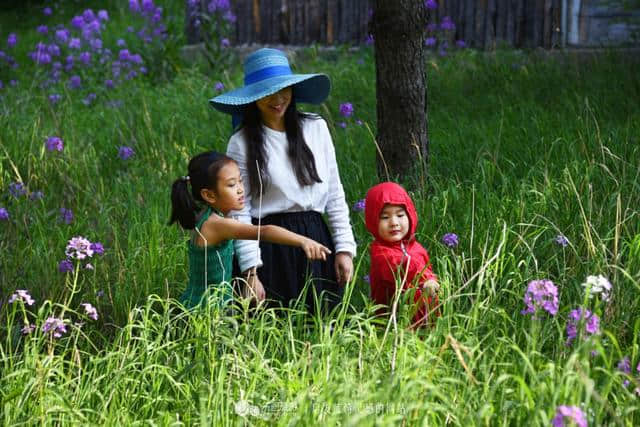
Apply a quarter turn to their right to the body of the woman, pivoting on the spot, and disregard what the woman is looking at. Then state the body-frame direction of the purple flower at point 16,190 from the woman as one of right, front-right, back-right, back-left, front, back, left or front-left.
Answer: front-right

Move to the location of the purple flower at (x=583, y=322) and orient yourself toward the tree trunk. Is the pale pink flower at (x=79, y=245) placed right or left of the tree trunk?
left

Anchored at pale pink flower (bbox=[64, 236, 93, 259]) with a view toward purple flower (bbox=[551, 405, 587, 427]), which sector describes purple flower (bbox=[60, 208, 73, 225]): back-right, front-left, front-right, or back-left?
back-left

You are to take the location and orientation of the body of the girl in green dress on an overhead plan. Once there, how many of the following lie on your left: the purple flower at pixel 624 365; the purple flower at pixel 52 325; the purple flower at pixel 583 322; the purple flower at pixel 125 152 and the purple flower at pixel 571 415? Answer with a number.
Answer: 1

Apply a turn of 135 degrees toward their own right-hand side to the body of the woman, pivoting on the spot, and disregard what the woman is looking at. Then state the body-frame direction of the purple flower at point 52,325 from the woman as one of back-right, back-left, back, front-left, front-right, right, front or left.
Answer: left

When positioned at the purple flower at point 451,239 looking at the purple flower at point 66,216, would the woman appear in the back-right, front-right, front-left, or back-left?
front-left

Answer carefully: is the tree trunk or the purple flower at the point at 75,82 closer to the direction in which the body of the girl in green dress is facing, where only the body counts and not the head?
the tree trunk

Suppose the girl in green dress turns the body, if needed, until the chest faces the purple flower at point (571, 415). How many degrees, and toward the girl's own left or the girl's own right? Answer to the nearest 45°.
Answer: approximately 45° to the girl's own right

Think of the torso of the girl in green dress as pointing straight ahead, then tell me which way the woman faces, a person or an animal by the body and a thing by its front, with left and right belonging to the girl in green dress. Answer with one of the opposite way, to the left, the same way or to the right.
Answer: to the right

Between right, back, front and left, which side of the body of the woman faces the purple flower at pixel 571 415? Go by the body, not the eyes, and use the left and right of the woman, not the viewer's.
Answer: front

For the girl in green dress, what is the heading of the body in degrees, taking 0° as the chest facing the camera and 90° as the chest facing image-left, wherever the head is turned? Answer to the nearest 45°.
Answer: approximately 270°

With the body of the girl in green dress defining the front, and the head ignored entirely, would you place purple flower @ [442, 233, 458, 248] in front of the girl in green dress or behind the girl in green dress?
in front

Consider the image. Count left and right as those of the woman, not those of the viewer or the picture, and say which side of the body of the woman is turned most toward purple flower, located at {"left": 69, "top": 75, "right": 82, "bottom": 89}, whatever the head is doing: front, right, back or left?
back

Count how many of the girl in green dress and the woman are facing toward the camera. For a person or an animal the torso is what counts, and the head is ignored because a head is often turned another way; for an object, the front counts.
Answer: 1

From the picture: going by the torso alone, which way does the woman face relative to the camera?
toward the camera

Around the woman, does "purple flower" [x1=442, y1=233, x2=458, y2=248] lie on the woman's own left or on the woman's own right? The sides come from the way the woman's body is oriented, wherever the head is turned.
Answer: on the woman's own left

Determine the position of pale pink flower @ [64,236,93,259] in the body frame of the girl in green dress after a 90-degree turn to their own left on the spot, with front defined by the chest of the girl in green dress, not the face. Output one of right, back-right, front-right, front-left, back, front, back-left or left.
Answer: left

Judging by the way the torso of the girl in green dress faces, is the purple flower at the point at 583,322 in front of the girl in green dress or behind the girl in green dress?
in front
